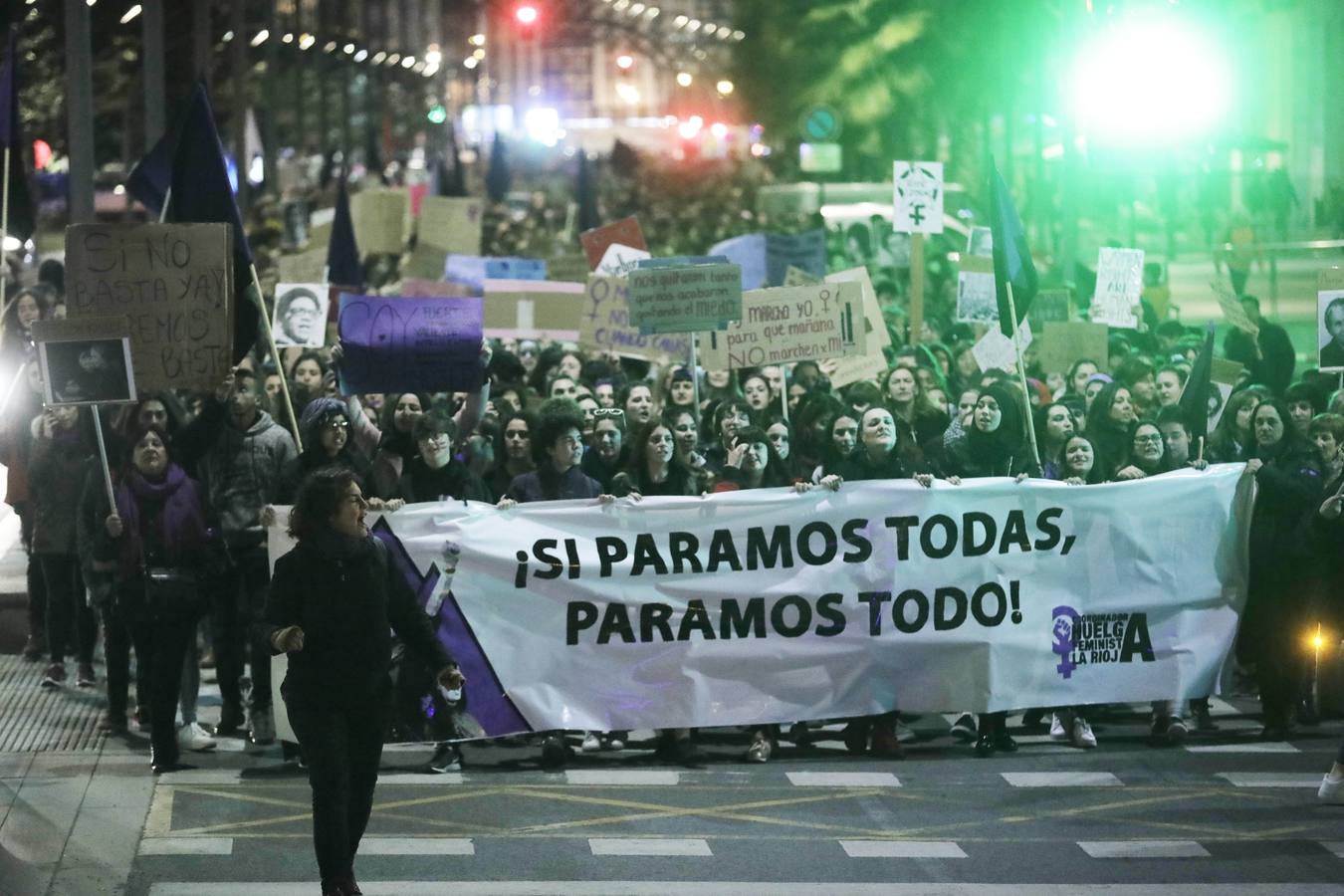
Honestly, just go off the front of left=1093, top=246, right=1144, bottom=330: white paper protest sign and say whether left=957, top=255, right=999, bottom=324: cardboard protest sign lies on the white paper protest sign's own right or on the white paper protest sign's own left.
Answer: on the white paper protest sign's own right

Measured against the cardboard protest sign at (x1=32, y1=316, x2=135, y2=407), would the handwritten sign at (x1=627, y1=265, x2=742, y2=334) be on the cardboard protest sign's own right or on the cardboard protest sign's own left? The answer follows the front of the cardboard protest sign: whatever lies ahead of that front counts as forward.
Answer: on the cardboard protest sign's own left

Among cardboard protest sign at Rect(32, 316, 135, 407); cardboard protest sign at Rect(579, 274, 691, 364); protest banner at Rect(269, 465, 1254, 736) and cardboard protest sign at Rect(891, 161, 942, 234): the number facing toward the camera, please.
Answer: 4

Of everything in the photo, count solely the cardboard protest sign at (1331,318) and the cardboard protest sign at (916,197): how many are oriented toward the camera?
2

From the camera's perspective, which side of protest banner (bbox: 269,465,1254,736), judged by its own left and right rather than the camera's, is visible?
front

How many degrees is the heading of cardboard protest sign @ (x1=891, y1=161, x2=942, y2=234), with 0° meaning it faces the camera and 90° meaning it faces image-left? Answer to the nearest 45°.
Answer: approximately 0°

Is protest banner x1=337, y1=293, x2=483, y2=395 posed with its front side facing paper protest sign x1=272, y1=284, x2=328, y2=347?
no

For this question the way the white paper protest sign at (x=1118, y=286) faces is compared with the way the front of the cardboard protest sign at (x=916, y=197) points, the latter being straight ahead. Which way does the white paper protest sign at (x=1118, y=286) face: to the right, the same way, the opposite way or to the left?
the same way

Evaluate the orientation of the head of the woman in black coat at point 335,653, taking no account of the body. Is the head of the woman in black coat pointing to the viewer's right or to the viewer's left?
to the viewer's right

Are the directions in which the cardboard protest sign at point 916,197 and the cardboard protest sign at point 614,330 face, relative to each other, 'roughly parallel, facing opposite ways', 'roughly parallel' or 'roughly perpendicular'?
roughly parallel

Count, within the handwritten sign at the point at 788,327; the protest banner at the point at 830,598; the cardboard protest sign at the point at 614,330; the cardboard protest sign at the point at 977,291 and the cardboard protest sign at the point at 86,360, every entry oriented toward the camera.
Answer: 5

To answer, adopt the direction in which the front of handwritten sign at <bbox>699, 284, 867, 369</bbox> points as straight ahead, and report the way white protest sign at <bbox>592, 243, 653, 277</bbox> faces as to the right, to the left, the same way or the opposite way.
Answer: the same way

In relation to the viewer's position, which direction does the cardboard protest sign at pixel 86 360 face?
facing the viewer

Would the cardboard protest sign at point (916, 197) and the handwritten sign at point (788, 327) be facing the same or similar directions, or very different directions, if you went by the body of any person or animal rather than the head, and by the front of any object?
same or similar directions

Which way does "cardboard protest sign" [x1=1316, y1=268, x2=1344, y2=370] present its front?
toward the camera
